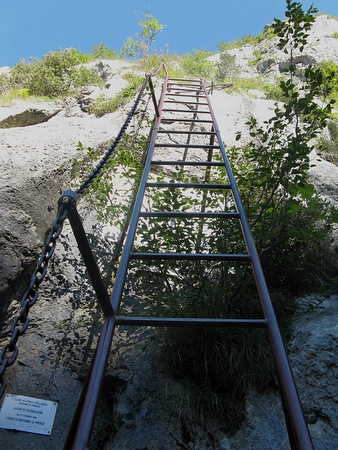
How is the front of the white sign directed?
toward the camera
